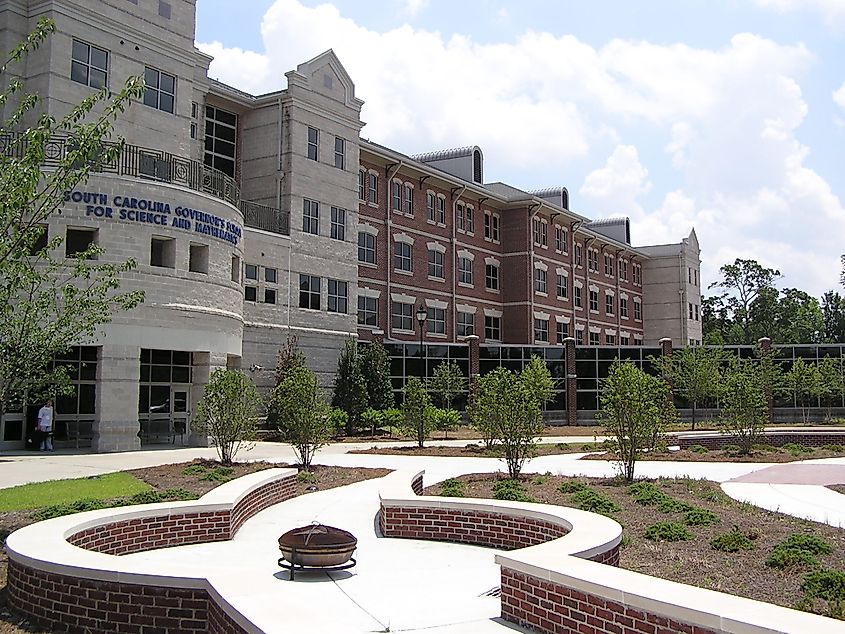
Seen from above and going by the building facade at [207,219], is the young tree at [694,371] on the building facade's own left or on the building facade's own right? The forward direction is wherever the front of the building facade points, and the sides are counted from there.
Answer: on the building facade's own left

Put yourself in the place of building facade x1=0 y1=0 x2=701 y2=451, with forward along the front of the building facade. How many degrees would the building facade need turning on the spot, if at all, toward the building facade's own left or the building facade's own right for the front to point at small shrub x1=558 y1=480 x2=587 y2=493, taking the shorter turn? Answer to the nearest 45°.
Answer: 0° — it already faces it

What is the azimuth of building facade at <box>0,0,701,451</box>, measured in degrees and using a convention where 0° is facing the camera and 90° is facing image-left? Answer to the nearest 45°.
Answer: approximately 315°

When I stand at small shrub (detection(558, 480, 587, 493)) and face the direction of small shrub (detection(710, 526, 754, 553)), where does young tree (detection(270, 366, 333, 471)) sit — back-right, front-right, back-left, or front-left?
back-right

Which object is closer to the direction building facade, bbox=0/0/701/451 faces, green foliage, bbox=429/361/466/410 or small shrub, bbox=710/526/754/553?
the small shrub

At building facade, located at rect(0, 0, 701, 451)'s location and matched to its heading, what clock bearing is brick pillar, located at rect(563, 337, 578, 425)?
The brick pillar is roughly at 9 o'clock from the building facade.

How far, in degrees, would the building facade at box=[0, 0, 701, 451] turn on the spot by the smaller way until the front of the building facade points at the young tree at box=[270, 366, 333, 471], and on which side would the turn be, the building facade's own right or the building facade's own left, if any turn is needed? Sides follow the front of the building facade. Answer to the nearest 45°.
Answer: approximately 45° to the building facade's own right
